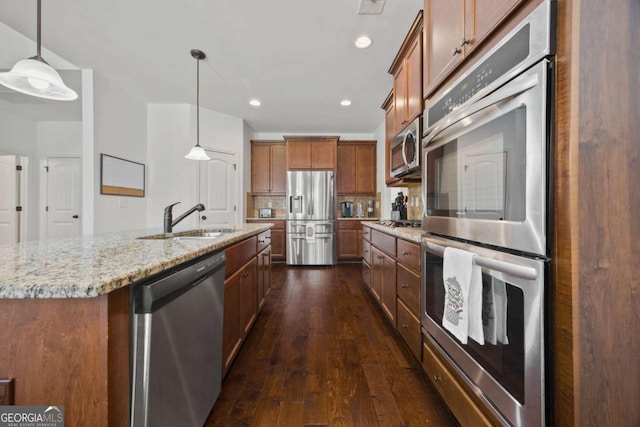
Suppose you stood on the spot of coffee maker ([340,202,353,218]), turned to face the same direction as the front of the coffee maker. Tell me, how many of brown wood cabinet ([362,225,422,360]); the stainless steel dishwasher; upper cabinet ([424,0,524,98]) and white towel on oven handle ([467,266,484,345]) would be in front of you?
4

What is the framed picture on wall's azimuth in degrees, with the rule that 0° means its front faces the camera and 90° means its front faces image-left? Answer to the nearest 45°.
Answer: approximately 315°

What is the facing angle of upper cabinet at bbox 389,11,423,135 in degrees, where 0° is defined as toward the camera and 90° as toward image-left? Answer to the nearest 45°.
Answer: approximately 90°

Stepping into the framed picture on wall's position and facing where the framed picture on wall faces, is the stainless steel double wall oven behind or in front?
in front

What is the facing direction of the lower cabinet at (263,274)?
to the viewer's right

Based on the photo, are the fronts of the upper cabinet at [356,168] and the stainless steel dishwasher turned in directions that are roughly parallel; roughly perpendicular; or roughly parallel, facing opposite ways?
roughly perpendicular

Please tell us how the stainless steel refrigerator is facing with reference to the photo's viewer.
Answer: facing the viewer

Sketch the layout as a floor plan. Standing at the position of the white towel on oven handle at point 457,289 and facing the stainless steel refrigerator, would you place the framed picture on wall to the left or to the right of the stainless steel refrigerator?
left

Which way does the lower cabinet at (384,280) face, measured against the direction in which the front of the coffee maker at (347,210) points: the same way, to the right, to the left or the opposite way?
to the right

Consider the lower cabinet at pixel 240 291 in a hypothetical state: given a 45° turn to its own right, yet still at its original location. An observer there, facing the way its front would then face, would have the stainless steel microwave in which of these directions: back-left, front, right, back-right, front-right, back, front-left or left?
front-left

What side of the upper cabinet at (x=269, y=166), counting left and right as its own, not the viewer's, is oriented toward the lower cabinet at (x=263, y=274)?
front

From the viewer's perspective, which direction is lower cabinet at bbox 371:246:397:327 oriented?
to the viewer's left

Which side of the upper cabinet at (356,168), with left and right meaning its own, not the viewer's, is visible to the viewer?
front

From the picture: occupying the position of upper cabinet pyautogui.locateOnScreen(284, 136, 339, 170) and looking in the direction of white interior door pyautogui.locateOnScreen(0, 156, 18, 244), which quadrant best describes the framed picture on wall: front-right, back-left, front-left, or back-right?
front-left

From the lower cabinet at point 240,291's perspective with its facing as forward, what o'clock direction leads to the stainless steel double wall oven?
The stainless steel double wall oven is roughly at 2 o'clock from the lower cabinet.

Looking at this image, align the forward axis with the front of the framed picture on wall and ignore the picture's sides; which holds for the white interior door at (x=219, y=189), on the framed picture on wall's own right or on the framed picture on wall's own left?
on the framed picture on wall's own left

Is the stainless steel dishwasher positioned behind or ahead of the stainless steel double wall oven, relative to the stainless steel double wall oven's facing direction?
ahead

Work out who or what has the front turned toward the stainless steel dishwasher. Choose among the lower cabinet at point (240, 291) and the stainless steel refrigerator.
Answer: the stainless steel refrigerator

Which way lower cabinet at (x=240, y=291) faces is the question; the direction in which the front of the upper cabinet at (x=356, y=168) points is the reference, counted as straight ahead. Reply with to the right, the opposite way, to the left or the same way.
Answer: to the left

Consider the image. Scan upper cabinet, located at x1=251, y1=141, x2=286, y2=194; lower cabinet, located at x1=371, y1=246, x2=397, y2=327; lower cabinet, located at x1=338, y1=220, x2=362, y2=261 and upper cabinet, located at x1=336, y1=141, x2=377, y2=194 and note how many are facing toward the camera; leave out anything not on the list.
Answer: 3
